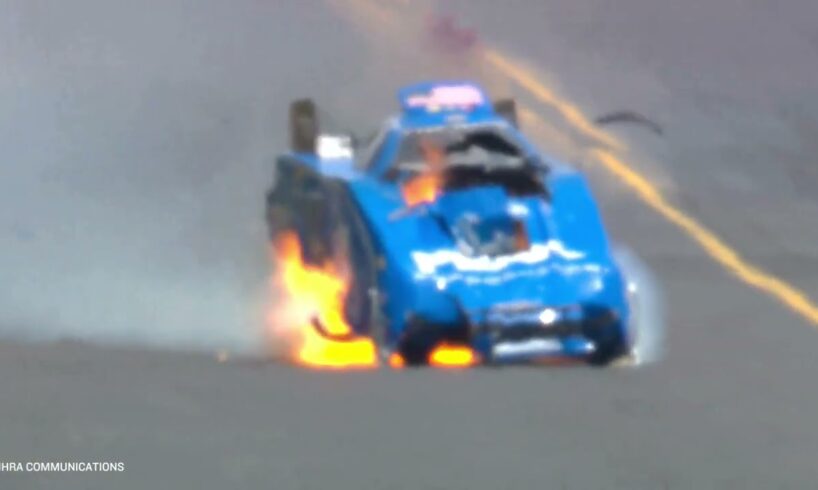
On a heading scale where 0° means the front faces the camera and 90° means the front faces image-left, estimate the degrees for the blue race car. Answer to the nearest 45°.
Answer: approximately 315°
